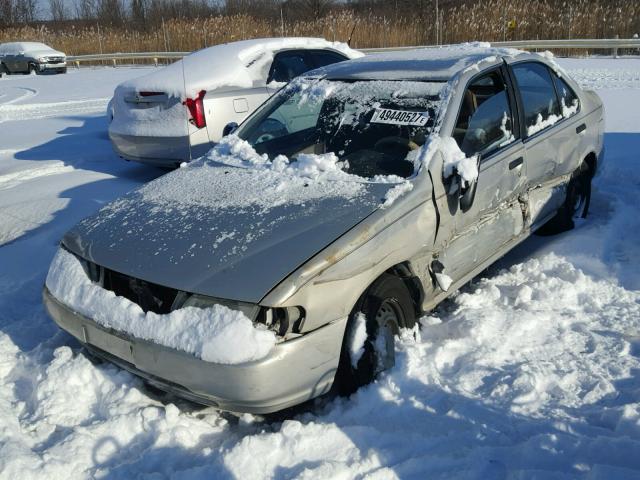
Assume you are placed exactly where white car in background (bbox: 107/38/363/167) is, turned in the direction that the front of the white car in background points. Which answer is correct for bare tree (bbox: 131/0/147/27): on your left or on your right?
on your left

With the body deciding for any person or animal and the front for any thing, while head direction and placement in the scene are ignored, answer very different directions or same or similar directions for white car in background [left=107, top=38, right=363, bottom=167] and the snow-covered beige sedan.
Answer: very different directions

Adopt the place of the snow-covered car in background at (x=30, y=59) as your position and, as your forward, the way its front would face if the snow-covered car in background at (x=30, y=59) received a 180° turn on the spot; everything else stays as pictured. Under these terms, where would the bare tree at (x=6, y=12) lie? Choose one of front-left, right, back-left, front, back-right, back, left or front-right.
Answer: front-right

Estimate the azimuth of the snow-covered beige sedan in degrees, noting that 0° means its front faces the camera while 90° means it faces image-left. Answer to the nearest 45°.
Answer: approximately 45°

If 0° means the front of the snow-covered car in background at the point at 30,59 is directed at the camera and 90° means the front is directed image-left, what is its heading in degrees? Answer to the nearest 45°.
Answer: approximately 315°

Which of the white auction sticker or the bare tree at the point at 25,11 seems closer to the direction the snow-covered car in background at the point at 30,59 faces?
the white auction sticker

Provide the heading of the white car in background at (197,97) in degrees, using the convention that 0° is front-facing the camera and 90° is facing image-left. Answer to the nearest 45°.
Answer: approximately 225°

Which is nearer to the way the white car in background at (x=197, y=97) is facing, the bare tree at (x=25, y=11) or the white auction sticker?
the bare tree

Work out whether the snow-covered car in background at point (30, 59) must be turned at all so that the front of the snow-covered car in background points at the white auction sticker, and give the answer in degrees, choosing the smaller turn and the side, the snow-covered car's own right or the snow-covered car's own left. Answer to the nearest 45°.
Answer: approximately 45° to the snow-covered car's own right

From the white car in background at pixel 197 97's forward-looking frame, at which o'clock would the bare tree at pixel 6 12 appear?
The bare tree is roughly at 10 o'clock from the white car in background.

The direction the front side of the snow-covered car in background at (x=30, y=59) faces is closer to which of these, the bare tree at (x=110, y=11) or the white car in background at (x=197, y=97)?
the white car in background

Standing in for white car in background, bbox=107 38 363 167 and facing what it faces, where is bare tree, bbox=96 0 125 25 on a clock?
The bare tree is roughly at 10 o'clock from the white car in background.
